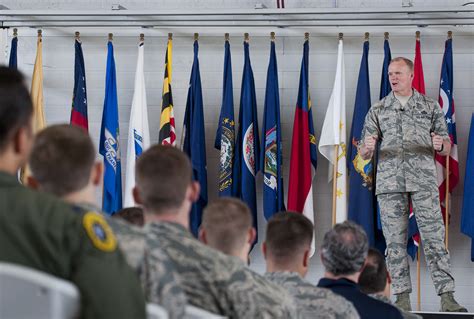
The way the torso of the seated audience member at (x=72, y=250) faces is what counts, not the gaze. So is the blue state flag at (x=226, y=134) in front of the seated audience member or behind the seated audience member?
in front

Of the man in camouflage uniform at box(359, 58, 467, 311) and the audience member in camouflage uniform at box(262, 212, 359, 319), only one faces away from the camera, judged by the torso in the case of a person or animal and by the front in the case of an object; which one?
the audience member in camouflage uniform

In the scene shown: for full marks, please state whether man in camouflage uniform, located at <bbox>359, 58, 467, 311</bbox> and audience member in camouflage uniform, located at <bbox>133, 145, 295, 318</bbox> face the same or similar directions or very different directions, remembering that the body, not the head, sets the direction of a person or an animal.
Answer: very different directions

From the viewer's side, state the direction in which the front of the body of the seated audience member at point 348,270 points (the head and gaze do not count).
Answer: away from the camera

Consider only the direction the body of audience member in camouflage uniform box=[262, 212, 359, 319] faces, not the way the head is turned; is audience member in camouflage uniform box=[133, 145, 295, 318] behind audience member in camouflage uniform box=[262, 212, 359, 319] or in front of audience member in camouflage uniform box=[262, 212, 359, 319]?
behind

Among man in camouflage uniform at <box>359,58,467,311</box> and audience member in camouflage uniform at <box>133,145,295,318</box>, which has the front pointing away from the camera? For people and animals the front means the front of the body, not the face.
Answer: the audience member in camouflage uniform

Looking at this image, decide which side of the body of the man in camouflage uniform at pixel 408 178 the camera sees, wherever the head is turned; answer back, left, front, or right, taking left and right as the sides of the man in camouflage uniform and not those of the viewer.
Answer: front

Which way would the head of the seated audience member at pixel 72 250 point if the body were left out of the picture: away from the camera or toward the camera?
away from the camera

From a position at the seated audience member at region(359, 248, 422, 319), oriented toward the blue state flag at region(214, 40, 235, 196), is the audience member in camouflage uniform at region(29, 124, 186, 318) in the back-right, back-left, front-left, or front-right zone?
back-left

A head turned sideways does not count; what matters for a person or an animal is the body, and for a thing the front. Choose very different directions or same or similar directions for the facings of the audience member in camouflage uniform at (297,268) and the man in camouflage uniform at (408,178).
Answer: very different directions

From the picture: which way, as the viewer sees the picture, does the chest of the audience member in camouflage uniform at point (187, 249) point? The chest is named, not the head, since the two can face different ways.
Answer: away from the camera

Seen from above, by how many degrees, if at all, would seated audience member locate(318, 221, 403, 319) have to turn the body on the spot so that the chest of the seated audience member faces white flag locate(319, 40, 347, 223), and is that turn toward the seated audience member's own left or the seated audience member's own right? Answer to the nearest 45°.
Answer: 0° — they already face it

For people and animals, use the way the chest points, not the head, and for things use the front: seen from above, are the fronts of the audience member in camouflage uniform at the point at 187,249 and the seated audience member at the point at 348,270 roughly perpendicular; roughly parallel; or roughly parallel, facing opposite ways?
roughly parallel

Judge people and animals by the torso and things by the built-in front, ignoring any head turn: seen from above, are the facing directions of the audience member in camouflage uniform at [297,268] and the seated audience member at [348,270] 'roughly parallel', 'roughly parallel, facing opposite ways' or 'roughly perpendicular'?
roughly parallel

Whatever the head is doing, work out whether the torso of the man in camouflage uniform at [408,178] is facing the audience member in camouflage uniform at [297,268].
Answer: yes

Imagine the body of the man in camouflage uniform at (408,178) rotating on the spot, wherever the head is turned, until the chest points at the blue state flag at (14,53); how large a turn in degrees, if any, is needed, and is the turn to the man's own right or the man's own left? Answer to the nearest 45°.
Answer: approximately 90° to the man's own right

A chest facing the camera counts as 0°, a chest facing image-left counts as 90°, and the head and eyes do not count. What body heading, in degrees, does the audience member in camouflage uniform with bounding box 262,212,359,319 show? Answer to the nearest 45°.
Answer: approximately 180°

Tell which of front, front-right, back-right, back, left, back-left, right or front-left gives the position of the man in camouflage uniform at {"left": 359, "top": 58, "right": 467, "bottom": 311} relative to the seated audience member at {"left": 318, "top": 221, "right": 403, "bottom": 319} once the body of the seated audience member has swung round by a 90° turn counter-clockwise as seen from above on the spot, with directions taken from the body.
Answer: right

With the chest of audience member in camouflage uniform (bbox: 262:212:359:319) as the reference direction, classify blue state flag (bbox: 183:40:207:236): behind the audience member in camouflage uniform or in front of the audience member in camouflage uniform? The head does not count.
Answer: in front

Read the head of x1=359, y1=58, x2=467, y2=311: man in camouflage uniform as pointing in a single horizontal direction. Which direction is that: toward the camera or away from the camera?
toward the camera
